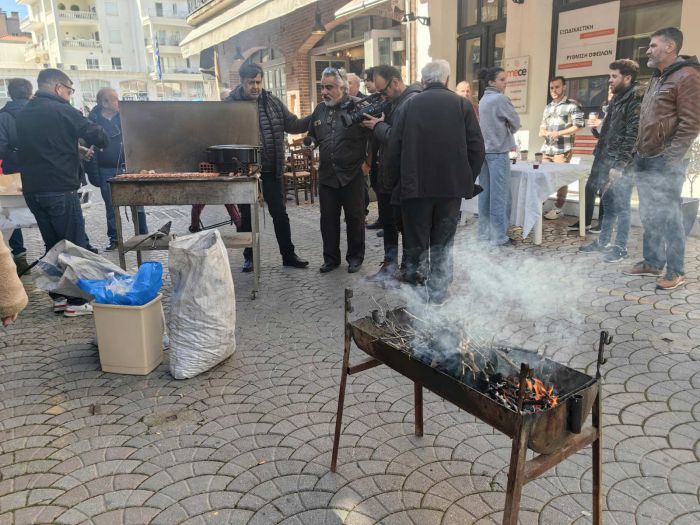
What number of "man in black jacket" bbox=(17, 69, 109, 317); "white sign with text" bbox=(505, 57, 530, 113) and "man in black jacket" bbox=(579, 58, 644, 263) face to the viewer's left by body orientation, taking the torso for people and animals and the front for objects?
1

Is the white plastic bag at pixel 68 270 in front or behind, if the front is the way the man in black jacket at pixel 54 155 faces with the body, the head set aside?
behind

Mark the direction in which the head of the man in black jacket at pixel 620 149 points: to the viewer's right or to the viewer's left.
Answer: to the viewer's left

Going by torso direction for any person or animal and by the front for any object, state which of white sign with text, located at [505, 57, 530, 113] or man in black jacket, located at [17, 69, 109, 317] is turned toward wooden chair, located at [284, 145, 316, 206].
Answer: the man in black jacket

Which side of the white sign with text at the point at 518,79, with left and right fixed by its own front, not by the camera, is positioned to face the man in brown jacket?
front

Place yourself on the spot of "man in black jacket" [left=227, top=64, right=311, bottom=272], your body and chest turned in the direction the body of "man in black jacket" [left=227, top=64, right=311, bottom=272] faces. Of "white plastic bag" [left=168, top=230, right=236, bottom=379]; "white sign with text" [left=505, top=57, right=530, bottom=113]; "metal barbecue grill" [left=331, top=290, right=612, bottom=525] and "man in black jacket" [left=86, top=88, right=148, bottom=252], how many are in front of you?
2

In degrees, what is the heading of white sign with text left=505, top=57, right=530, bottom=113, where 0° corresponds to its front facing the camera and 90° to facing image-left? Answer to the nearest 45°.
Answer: approximately 0°

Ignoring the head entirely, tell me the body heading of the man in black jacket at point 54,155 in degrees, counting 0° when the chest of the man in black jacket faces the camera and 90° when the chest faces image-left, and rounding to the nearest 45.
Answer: approximately 225°

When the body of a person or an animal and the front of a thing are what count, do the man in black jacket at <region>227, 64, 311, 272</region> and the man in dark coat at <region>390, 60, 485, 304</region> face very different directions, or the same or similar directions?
very different directions

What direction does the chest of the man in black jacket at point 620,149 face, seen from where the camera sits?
to the viewer's left

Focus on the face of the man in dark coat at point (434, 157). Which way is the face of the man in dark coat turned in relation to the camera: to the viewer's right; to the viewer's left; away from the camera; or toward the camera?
away from the camera

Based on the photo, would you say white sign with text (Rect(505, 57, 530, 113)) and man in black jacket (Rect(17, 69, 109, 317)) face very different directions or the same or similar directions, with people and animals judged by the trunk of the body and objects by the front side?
very different directions

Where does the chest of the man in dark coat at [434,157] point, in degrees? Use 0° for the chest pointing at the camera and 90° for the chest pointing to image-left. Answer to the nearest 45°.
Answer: approximately 180°

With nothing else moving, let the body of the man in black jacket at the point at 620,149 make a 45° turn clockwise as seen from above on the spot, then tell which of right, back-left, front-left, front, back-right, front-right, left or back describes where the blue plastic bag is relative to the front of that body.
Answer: left

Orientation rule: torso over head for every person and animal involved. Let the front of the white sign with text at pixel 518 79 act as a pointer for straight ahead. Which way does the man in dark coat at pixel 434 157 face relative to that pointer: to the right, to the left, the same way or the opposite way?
the opposite way

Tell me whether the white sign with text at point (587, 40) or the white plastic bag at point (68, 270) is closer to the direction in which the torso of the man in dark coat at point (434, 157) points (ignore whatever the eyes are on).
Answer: the white sign with text
